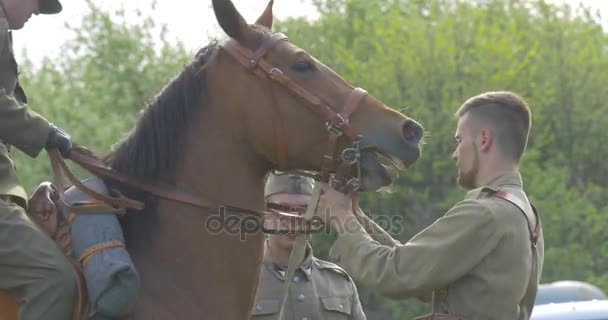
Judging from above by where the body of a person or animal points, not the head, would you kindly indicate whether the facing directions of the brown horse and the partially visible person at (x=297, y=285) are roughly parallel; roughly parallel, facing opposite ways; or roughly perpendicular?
roughly perpendicular

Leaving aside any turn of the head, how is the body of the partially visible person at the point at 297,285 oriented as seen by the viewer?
toward the camera

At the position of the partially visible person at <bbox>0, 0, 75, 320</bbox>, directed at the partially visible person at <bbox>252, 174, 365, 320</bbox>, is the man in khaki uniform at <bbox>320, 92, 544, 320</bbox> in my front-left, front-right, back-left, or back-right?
front-right

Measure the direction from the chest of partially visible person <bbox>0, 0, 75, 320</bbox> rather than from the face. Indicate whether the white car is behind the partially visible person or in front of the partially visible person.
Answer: in front

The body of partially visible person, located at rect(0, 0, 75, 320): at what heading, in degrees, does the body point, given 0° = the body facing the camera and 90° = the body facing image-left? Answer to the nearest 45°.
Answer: approximately 270°

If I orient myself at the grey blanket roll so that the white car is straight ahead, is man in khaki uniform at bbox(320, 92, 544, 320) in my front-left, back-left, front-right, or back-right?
front-right

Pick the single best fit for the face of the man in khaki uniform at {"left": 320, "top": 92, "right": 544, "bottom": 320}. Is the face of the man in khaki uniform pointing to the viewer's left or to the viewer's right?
to the viewer's left

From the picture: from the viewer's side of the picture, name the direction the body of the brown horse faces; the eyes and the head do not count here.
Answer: to the viewer's right

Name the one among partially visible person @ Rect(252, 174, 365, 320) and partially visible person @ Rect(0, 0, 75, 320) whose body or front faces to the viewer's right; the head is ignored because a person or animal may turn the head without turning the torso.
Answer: partially visible person @ Rect(0, 0, 75, 320)

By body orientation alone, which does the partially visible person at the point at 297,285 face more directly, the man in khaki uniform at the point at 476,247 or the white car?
the man in khaki uniform
